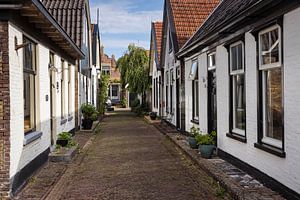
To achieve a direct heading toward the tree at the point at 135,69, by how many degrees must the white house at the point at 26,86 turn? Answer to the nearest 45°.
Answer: approximately 90° to its left

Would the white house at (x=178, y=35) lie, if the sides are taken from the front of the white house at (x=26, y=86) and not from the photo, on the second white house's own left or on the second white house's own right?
on the second white house's own left

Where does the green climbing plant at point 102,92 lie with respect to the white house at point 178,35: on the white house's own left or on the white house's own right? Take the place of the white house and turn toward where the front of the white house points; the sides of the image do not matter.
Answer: on the white house's own right

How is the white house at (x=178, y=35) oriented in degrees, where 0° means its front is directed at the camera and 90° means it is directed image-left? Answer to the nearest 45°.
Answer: approximately 90°

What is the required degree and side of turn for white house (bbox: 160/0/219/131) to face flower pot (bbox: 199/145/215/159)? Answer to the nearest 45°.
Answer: approximately 90° to its left

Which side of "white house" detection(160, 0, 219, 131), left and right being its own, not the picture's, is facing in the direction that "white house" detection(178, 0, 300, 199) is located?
left

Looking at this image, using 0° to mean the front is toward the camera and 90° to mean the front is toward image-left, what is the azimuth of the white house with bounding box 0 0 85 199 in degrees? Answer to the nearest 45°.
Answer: approximately 270°

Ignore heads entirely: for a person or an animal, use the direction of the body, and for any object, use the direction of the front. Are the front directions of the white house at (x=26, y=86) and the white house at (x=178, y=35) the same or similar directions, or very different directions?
very different directions

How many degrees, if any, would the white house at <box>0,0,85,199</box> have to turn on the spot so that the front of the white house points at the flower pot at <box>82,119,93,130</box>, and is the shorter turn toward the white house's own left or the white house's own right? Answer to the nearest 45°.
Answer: approximately 90° to the white house's own left

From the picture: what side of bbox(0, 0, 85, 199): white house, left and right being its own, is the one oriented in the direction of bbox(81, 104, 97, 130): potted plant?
left

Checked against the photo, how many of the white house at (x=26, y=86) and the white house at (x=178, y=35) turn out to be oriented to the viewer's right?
1

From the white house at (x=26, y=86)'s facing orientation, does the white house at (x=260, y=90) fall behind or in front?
in front
